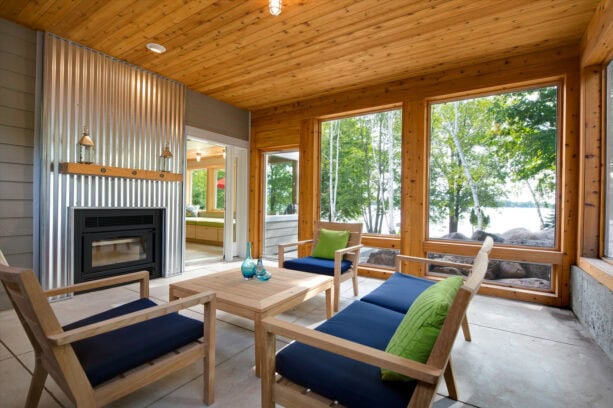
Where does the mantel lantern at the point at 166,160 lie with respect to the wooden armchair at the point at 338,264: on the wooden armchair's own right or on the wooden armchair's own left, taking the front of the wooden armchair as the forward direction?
on the wooden armchair's own right

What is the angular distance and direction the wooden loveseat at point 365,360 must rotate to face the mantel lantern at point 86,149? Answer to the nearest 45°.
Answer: approximately 45° to its right

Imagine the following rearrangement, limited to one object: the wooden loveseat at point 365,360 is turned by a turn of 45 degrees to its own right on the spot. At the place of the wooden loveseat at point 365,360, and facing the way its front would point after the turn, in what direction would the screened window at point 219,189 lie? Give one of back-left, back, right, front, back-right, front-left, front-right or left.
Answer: front

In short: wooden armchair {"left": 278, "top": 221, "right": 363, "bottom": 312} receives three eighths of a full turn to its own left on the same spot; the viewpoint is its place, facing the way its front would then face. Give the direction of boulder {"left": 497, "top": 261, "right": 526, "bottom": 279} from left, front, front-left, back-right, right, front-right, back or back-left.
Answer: front

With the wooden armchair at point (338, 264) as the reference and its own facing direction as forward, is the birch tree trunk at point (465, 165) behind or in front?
behind

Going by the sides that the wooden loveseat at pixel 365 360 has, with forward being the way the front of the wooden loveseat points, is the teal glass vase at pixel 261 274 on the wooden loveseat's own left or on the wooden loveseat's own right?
on the wooden loveseat's own right

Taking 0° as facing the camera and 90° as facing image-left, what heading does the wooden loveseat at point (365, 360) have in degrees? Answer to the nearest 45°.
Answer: approximately 90°

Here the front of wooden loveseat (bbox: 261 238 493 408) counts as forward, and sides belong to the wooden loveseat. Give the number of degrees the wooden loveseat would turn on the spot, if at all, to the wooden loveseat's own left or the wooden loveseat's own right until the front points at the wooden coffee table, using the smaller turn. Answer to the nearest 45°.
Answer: approximately 45° to the wooden loveseat's own right

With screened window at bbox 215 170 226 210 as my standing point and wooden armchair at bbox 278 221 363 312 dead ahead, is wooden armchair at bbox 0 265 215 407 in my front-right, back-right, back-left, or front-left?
front-right

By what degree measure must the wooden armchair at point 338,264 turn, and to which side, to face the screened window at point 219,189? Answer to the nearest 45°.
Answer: approximately 90° to its right

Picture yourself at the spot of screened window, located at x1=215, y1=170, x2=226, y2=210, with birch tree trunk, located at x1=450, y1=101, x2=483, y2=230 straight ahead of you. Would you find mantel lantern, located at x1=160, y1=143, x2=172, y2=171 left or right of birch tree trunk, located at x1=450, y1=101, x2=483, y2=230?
right

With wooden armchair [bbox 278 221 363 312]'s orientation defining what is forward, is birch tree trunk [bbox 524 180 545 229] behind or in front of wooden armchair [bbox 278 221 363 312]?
behind

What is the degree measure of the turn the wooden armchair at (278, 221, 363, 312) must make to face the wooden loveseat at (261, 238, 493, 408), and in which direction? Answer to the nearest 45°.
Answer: approximately 45° to its left

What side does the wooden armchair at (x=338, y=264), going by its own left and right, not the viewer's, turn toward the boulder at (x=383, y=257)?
back

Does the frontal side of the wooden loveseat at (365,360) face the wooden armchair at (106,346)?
yes

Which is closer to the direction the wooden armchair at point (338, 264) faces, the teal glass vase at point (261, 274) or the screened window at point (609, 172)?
the teal glass vase

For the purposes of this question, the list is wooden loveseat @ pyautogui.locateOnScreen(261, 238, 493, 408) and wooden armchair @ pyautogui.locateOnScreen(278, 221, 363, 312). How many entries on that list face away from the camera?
0
